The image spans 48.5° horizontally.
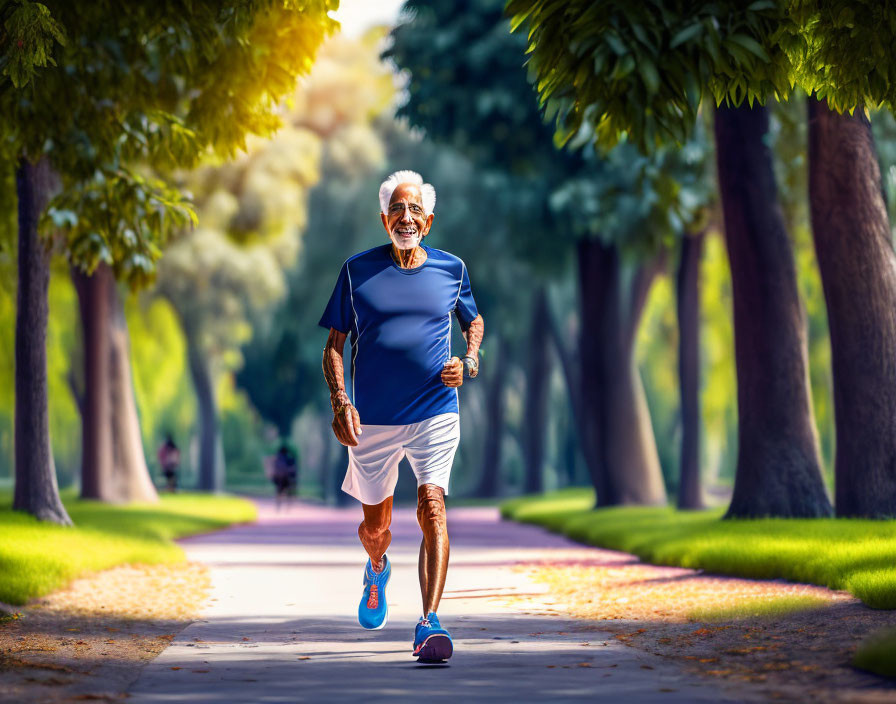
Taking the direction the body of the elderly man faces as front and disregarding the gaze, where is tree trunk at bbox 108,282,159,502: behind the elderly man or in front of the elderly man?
behind

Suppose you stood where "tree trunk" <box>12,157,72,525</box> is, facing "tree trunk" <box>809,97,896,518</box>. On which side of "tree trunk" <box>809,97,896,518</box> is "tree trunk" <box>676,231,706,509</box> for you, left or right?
left

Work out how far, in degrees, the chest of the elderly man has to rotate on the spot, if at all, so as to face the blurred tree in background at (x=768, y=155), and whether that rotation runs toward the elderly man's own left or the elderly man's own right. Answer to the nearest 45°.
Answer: approximately 135° to the elderly man's own left

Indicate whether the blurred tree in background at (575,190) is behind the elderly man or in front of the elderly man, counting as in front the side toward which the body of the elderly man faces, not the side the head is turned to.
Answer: behind

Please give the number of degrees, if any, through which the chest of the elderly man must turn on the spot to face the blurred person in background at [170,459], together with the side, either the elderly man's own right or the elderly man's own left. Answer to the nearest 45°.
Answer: approximately 180°

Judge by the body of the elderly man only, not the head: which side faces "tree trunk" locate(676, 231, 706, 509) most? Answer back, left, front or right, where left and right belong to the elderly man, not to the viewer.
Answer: back

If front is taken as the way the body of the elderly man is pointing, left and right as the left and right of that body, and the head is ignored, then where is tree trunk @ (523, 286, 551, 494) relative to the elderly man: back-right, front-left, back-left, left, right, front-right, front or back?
back

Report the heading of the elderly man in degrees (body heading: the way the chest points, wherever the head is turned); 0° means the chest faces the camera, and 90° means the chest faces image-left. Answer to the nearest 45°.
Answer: approximately 0°

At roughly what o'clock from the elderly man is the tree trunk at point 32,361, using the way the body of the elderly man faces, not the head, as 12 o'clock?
The tree trunk is roughly at 5 o'clock from the elderly man.

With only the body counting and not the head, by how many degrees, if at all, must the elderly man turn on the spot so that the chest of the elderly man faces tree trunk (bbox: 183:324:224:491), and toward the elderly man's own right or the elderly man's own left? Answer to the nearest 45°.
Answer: approximately 180°

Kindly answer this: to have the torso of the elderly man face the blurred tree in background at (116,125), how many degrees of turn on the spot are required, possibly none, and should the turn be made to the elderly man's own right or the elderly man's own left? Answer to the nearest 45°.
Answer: approximately 135° to the elderly man's own right

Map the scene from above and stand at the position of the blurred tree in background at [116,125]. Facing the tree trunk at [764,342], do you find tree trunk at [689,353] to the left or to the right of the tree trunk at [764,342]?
left
